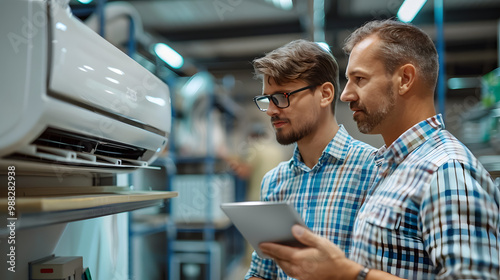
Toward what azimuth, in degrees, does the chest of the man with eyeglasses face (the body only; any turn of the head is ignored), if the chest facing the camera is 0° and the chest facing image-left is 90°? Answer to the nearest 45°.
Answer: approximately 45°

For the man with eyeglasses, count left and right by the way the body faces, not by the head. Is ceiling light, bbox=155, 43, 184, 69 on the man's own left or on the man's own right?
on the man's own right

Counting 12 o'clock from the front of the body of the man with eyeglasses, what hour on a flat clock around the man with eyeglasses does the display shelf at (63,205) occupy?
The display shelf is roughly at 12 o'clock from the man with eyeglasses.

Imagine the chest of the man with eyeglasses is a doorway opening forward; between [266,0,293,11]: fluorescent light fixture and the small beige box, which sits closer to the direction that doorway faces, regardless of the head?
the small beige box

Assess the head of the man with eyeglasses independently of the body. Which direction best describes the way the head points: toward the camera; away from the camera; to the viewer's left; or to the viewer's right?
to the viewer's left

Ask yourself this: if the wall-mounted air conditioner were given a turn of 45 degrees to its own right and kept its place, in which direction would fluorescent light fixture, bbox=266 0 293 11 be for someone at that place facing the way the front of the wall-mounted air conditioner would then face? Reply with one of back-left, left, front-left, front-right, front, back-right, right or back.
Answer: back-left

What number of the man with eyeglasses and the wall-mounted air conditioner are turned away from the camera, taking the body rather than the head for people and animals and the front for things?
0

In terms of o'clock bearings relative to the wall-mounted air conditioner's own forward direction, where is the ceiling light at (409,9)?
The ceiling light is roughly at 10 o'clock from the wall-mounted air conditioner.

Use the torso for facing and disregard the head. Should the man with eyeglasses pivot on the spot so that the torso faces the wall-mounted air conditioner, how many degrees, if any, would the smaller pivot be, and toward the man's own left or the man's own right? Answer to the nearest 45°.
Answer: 0° — they already face it

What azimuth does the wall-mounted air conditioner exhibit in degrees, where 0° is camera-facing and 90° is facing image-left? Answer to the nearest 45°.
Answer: approximately 315°

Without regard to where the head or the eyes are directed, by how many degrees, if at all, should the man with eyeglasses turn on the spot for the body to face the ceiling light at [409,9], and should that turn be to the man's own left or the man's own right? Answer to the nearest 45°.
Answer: approximately 180°

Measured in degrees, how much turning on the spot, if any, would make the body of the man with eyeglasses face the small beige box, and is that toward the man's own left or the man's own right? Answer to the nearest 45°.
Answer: approximately 45° to the man's own right
